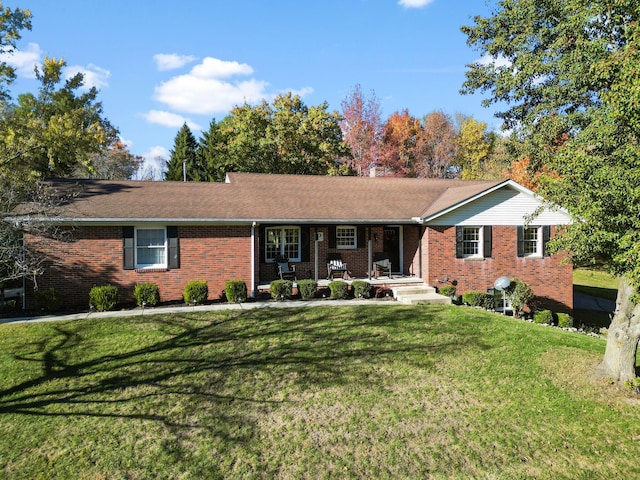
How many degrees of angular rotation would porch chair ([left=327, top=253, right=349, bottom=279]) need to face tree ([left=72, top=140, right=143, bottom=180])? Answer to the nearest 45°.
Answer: approximately 180°

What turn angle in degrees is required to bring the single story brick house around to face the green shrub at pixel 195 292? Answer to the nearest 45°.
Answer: approximately 45° to its right

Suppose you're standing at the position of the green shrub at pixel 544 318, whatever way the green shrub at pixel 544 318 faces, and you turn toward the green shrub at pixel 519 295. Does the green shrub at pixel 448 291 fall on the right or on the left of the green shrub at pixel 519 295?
left

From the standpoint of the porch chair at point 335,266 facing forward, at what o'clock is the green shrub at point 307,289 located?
The green shrub is roughly at 2 o'clock from the porch chair.

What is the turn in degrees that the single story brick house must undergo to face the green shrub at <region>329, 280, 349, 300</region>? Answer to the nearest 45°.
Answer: approximately 45° to its left

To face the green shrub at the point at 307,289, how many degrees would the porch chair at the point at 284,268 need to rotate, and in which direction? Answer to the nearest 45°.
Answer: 0° — it already faces it

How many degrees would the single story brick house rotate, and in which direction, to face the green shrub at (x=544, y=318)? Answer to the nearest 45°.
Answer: approximately 90° to its left

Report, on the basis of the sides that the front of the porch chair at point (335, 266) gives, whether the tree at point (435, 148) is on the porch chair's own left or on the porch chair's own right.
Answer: on the porch chair's own left

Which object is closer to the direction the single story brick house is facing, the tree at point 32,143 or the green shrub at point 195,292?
the green shrub

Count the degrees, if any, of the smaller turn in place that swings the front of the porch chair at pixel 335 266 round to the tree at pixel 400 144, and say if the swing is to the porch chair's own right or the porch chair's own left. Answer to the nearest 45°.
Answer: approximately 135° to the porch chair's own left

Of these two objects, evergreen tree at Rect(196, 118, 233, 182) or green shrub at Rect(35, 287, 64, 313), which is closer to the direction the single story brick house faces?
the green shrub

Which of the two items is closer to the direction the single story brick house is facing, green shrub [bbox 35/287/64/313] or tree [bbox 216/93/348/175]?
the green shrub

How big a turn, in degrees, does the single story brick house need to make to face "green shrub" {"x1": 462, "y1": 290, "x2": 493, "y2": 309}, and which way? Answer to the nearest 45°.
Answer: approximately 90° to its left

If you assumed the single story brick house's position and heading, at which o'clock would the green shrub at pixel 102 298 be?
The green shrub is roughly at 2 o'clock from the single story brick house.
